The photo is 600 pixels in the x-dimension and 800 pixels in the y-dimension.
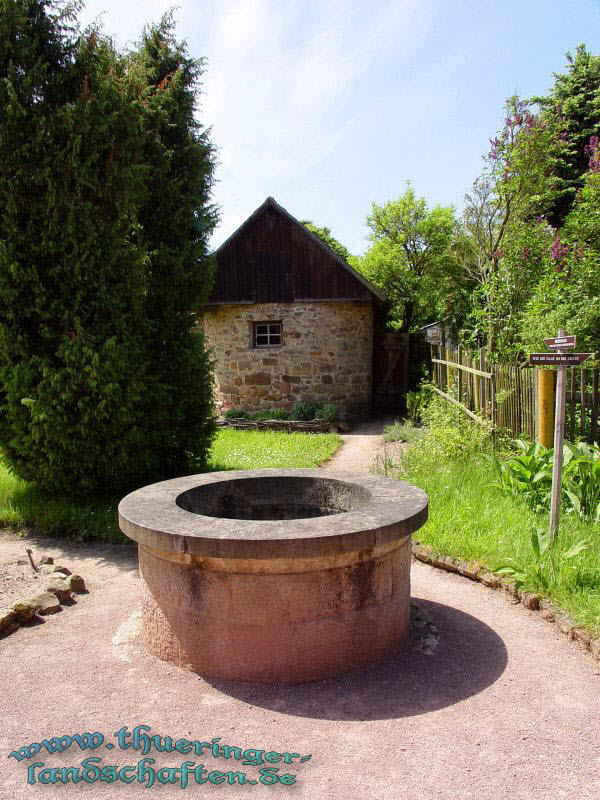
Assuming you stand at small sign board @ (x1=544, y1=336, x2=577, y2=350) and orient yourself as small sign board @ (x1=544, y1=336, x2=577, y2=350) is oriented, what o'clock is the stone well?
The stone well is roughly at 1 o'clock from the small sign board.

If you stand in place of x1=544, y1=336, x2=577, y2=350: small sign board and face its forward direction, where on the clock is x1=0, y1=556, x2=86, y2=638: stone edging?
The stone edging is roughly at 2 o'clock from the small sign board.

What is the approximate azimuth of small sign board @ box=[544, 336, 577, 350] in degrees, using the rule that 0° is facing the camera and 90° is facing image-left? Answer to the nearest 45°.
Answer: approximately 0°

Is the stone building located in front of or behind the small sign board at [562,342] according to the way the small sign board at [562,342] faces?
behind

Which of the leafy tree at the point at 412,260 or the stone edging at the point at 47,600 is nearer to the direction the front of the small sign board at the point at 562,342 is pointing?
the stone edging

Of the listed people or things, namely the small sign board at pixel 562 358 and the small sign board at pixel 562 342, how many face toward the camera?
2

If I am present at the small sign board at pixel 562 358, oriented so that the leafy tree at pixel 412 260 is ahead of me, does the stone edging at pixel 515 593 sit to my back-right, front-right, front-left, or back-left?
back-left

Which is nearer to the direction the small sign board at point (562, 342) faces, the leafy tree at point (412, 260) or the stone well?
the stone well

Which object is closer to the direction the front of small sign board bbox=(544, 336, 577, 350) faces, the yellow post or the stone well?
the stone well
